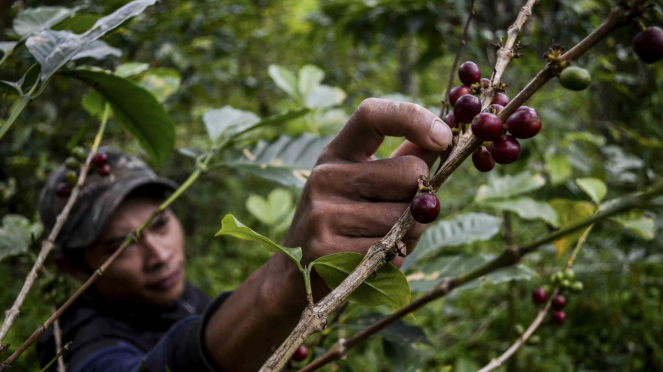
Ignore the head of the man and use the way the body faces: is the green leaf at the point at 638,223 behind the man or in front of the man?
in front

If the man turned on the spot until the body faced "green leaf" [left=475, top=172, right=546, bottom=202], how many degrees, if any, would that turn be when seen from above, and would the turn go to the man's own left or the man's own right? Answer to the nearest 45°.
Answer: approximately 45° to the man's own left

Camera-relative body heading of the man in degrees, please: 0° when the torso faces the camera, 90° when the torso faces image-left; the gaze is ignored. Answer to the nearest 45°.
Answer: approximately 315°

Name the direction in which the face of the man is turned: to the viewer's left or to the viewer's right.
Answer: to the viewer's right

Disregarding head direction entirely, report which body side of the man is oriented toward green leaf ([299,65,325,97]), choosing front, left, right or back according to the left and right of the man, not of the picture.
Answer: left

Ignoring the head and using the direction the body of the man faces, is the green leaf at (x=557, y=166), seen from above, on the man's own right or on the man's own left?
on the man's own left
